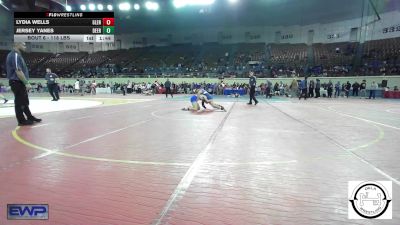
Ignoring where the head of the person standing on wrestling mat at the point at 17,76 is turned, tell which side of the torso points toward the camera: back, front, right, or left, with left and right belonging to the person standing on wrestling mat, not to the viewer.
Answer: right

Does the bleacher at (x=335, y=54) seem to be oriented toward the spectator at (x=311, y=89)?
yes

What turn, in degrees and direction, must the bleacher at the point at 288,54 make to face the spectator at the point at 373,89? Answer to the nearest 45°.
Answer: approximately 45° to its left

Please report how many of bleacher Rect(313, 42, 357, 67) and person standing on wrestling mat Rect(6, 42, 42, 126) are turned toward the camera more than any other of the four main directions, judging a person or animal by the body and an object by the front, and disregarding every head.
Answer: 1

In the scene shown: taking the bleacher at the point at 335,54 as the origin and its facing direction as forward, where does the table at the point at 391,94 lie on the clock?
The table is roughly at 11 o'clock from the bleacher.

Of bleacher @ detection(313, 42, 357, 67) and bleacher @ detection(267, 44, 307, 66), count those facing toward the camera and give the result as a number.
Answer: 2

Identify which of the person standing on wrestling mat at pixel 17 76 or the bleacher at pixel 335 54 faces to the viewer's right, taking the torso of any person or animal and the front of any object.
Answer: the person standing on wrestling mat
